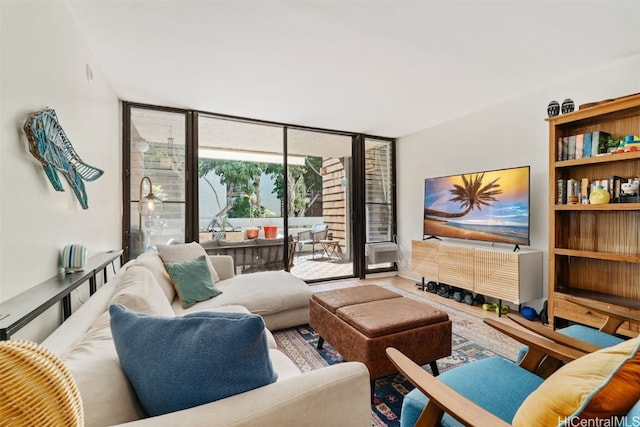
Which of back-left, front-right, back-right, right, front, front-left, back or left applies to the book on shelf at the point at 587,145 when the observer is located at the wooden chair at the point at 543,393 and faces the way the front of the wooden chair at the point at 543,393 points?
front-right

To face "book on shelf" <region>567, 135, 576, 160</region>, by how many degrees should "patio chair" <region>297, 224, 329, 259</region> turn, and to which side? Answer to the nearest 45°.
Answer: approximately 90° to its left

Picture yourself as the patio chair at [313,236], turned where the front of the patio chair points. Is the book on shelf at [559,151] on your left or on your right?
on your left

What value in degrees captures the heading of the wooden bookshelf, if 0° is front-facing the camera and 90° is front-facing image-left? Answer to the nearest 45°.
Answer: approximately 45°

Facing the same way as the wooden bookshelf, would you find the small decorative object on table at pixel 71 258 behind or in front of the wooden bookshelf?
in front

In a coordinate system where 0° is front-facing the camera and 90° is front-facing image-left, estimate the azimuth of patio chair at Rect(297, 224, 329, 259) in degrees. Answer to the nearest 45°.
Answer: approximately 45°

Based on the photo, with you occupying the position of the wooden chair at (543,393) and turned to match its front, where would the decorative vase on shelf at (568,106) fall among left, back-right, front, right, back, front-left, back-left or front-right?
front-right

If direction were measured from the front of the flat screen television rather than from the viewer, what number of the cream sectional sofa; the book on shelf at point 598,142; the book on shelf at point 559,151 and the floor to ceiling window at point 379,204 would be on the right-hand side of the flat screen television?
1

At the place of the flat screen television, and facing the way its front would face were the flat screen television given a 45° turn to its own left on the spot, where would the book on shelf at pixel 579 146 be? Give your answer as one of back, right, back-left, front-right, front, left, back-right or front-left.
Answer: front-left

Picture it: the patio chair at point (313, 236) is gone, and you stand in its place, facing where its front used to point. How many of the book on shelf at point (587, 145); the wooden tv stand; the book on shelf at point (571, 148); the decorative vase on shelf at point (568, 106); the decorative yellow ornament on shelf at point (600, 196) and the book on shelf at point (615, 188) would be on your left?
6

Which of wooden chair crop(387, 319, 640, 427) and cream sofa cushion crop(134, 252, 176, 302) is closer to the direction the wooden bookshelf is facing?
the cream sofa cushion

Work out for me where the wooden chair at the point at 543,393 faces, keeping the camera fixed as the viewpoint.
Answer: facing away from the viewer and to the left of the viewer

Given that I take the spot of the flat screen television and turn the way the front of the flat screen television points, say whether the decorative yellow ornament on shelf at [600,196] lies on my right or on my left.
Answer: on my left

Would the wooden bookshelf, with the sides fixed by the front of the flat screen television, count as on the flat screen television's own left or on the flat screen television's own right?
on the flat screen television's own left

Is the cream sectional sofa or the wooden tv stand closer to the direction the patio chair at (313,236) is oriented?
the cream sectional sofa

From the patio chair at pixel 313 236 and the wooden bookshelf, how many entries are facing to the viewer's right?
0
